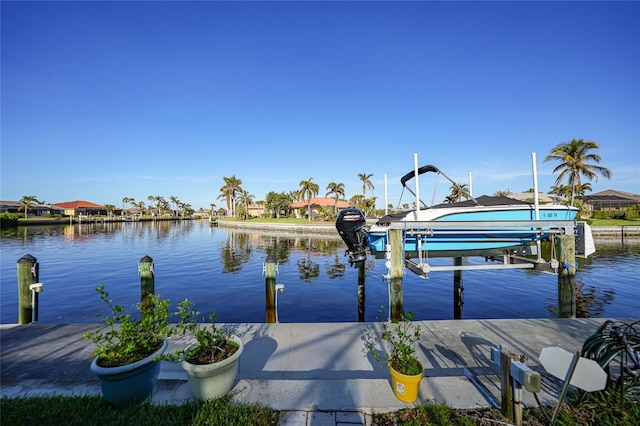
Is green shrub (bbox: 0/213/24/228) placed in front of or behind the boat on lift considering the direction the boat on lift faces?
behind

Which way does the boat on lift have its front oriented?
to the viewer's right

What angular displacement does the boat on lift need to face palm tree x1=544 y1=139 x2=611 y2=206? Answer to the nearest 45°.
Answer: approximately 90° to its left

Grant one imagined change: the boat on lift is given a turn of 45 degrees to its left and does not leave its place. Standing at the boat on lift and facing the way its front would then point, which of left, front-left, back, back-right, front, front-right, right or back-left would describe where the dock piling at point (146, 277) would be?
back

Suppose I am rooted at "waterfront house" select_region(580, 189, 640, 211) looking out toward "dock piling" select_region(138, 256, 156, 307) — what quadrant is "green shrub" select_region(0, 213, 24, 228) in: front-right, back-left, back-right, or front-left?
front-right

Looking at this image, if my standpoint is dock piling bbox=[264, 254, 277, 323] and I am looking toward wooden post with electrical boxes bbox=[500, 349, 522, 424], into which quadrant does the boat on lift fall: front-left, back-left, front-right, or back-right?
front-left

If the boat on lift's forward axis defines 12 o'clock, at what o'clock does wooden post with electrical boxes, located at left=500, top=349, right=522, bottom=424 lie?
The wooden post with electrical boxes is roughly at 3 o'clock from the boat on lift.

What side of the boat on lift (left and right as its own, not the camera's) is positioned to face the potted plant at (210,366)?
right

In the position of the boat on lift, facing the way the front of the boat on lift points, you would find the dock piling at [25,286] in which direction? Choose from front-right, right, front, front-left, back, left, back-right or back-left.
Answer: back-right

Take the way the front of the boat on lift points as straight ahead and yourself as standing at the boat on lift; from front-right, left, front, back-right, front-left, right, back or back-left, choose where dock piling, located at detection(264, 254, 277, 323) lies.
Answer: back-right

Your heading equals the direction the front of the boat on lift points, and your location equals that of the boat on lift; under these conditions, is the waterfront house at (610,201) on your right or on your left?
on your left

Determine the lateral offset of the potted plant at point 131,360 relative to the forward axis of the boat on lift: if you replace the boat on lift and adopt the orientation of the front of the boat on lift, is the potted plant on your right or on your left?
on your right
